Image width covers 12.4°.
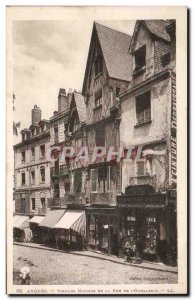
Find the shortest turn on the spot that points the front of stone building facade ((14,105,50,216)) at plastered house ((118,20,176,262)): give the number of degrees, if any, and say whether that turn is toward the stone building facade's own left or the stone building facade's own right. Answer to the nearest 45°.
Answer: approximately 90° to the stone building facade's own left

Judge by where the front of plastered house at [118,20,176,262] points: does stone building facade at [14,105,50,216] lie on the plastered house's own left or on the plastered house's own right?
on the plastered house's own right

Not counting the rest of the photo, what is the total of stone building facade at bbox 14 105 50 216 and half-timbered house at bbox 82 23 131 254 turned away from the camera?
0

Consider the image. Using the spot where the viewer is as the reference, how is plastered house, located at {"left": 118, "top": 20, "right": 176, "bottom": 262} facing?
facing the viewer and to the left of the viewer

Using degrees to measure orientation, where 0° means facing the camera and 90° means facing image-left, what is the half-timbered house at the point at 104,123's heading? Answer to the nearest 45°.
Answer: approximately 45°

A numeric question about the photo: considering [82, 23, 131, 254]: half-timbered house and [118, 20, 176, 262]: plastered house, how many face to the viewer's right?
0

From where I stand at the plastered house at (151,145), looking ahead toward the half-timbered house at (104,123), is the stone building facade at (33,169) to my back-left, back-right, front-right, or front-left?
front-left

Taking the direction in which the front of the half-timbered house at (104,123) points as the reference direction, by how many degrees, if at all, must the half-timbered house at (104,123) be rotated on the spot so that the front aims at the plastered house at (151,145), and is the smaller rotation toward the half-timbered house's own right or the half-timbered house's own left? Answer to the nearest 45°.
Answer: approximately 90° to the half-timbered house's own left

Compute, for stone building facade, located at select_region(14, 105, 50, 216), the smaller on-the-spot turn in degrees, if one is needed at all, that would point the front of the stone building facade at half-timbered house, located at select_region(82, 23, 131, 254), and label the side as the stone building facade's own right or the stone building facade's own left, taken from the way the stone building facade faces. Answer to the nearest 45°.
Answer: approximately 135° to the stone building facade's own left
